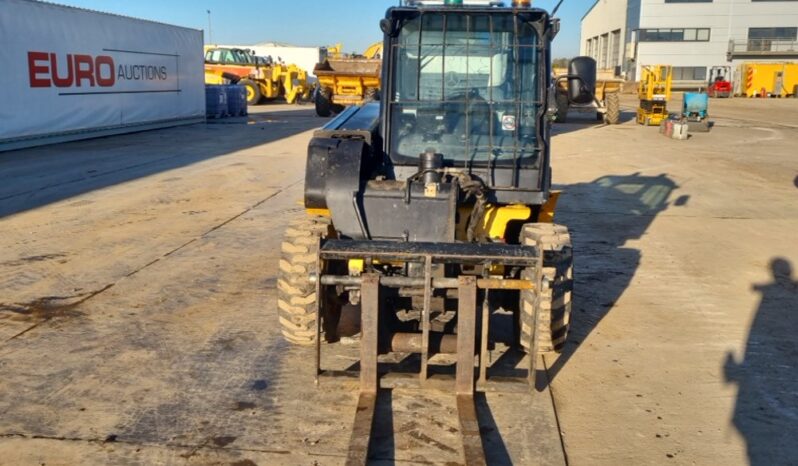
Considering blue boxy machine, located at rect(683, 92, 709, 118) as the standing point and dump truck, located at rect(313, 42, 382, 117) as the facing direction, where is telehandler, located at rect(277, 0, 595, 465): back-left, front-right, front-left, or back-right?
front-left

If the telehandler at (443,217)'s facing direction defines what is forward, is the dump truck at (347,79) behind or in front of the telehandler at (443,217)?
behind

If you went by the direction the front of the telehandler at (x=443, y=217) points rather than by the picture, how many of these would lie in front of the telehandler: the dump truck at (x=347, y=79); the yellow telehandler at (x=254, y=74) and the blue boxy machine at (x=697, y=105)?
0

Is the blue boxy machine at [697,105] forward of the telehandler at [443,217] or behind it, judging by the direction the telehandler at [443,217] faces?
behind

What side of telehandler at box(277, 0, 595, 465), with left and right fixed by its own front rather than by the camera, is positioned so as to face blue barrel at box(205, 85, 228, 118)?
back

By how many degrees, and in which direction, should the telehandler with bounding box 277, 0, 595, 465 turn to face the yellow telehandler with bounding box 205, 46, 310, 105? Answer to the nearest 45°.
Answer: approximately 180°

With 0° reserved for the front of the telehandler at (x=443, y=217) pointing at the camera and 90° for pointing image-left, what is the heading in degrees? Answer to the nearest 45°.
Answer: approximately 0°

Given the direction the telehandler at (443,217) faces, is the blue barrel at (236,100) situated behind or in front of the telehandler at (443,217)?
behind
